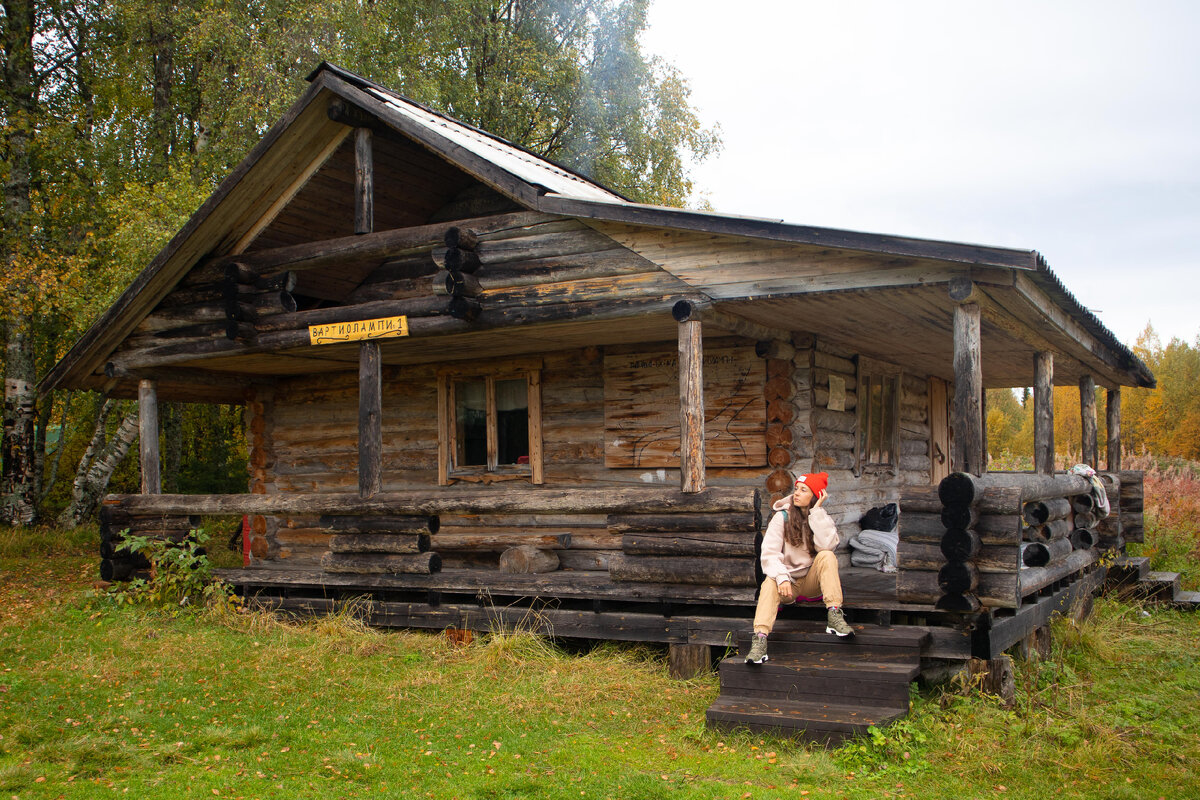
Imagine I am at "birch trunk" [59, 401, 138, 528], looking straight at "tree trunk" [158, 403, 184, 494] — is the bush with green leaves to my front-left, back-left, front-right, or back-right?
back-right

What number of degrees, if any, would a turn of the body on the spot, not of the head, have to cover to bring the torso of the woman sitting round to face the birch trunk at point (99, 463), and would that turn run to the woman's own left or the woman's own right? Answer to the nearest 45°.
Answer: approximately 135° to the woman's own right

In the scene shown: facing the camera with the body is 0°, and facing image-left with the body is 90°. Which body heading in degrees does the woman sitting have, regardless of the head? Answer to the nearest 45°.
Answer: approximately 0°

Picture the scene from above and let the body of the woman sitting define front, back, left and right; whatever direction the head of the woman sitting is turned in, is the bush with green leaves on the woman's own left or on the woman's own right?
on the woman's own right

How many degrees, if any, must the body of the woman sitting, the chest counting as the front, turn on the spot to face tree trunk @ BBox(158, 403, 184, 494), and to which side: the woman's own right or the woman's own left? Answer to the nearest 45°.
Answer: approximately 135° to the woman's own right
